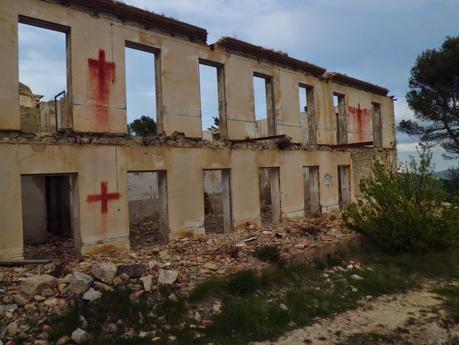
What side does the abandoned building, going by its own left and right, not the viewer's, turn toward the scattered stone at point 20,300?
right

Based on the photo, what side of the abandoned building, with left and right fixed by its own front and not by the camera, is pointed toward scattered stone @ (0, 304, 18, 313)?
right

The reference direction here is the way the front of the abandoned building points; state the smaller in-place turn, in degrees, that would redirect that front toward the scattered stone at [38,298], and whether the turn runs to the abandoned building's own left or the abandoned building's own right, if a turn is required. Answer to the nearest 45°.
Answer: approximately 45° to the abandoned building's own right

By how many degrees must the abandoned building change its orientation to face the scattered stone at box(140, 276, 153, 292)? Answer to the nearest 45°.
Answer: approximately 45° to its right

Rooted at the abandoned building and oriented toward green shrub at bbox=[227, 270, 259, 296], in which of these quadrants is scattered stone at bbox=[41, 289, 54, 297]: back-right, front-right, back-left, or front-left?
front-right

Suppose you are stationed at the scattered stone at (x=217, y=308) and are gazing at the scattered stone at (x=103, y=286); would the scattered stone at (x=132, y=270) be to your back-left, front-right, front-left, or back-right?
front-right

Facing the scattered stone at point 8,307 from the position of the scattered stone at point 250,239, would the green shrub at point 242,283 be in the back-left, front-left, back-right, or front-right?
front-left

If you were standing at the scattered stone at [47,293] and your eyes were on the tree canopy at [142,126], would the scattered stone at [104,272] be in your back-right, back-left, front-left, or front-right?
front-right

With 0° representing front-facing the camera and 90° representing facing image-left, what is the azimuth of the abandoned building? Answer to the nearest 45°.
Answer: approximately 315°

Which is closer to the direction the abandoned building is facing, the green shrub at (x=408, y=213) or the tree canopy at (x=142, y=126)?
the green shrub

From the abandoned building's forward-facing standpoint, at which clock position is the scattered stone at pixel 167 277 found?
The scattered stone is roughly at 1 o'clock from the abandoned building.
